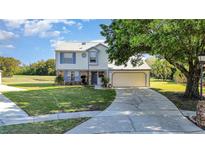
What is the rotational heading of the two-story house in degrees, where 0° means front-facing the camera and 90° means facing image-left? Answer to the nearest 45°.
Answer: approximately 0°
